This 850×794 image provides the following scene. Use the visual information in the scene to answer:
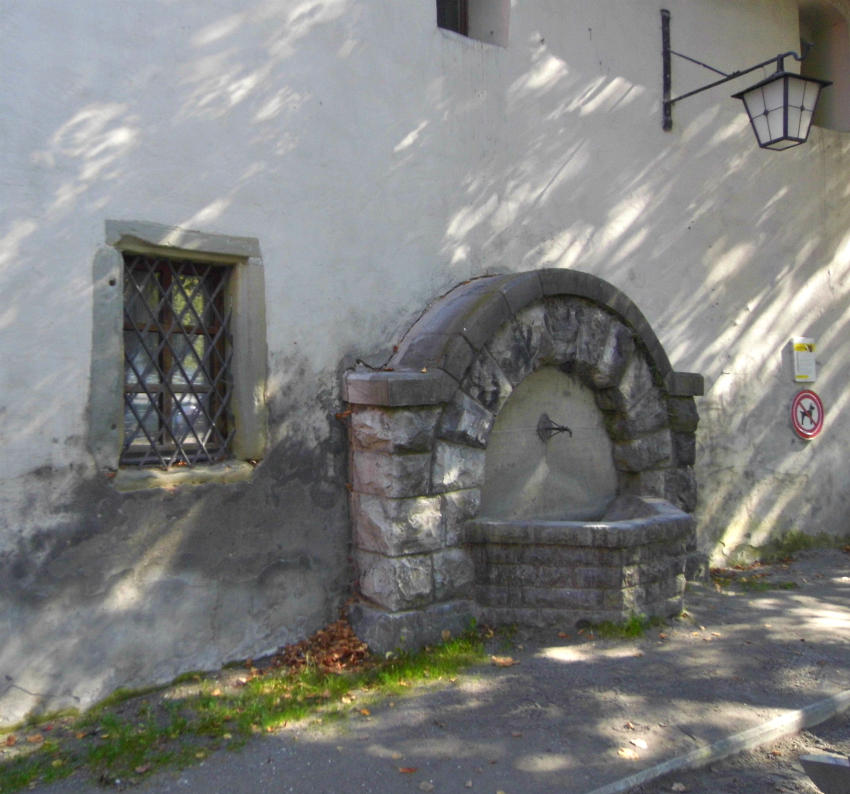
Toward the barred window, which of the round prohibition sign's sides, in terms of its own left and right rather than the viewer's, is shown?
right

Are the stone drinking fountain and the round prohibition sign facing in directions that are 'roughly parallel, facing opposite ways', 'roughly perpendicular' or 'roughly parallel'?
roughly parallel

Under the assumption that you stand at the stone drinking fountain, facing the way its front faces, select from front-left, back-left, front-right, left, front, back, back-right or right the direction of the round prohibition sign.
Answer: left

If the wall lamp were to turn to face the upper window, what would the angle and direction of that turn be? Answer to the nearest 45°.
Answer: approximately 135° to its right

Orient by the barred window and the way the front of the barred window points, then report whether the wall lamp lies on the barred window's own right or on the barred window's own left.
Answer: on the barred window's own left

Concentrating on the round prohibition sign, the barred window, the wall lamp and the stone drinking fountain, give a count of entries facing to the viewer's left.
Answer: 0

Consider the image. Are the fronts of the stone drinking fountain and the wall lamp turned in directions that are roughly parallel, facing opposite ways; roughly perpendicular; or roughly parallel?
roughly parallel

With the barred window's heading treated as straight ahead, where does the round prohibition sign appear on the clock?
The round prohibition sign is roughly at 10 o'clock from the barred window.

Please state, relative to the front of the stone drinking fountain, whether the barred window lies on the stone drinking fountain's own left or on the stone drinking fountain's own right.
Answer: on the stone drinking fountain's own right

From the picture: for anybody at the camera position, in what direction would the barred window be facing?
facing the viewer and to the right of the viewer

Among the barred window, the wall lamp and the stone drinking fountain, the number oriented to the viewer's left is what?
0
